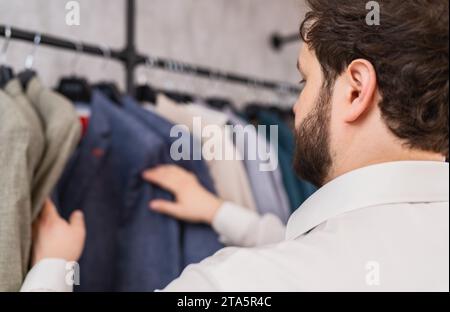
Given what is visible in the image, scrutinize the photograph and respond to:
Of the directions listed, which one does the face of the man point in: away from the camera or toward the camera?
away from the camera

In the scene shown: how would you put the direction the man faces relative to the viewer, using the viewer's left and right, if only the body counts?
facing away from the viewer and to the left of the viewer

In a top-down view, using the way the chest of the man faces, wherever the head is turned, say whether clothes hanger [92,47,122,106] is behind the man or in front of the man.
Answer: in front

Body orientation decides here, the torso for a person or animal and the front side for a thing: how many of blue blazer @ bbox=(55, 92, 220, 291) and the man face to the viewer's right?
0

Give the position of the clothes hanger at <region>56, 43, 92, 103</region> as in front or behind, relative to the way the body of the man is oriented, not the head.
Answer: in front

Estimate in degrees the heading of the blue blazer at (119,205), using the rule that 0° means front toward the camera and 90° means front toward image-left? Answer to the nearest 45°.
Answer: approximately 45°
